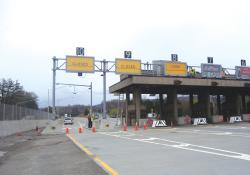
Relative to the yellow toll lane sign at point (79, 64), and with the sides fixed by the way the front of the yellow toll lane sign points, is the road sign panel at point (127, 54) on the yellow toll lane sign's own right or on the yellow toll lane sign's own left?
on the yellow toll lane sign's own left

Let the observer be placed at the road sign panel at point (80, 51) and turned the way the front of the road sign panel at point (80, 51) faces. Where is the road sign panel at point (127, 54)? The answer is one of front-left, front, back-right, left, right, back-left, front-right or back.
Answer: left

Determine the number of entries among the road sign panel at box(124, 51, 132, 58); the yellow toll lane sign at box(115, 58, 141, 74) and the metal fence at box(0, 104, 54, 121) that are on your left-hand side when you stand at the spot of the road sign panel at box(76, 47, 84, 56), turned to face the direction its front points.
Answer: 2

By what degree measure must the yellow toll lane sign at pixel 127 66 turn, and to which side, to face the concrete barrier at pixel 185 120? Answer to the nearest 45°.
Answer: approximately 135° to its left

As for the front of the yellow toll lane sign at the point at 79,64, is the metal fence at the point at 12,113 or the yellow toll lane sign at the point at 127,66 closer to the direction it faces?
the metal fence

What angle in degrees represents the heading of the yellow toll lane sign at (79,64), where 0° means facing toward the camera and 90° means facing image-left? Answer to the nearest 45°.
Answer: approximately 0°

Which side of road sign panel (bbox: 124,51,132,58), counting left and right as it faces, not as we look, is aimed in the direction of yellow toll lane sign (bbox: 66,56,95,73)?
right

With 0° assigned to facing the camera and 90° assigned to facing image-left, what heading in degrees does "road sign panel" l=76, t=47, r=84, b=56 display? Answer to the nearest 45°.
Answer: approximately 0°

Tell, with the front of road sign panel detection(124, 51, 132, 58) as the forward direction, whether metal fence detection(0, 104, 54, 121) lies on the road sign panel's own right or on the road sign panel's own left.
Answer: on the road sign panel's own right
